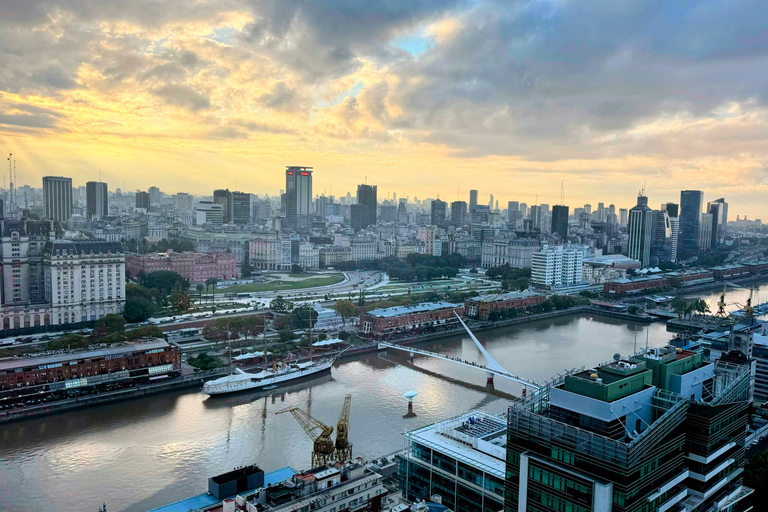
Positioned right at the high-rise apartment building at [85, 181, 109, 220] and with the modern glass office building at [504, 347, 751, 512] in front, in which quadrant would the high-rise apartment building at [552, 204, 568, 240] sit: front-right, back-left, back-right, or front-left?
front-left

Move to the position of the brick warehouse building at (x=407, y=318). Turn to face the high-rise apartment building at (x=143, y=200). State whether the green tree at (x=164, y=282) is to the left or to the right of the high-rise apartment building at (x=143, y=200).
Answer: left

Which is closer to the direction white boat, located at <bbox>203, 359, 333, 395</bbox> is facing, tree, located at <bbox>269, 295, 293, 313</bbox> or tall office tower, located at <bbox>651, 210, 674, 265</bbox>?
the tall office tower

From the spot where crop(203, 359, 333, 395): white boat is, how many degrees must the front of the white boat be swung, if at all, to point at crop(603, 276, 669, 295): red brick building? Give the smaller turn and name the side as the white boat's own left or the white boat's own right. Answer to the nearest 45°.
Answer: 0° — it already faces it

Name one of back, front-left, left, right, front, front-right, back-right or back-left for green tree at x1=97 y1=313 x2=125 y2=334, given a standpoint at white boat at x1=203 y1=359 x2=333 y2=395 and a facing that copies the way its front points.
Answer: left

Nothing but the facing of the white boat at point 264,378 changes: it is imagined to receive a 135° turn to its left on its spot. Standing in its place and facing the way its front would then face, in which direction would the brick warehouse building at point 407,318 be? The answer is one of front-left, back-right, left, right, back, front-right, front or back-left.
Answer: back-right

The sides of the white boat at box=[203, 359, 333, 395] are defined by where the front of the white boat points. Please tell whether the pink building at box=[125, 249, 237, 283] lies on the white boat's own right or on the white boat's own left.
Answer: on the white boat's own left

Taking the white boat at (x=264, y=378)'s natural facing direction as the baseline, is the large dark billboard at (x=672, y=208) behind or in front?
in front

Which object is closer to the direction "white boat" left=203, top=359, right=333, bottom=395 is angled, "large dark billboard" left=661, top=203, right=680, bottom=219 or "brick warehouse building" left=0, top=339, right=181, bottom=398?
the large dark billboard

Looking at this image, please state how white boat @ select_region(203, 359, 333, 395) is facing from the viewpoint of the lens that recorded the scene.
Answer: facing away from the viewer and to the right of the viewer

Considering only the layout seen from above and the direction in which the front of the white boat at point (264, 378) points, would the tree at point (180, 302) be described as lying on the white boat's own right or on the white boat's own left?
on the white boat's own left

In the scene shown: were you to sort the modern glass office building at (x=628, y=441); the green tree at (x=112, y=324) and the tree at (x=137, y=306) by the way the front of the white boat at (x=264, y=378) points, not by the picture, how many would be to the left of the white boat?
2

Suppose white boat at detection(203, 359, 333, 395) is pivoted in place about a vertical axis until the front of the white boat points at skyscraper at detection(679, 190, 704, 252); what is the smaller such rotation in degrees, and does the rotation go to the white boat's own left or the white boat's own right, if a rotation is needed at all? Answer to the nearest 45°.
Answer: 0° — it already faces it

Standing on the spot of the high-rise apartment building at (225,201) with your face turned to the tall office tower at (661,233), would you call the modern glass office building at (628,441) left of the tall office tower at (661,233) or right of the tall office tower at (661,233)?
right

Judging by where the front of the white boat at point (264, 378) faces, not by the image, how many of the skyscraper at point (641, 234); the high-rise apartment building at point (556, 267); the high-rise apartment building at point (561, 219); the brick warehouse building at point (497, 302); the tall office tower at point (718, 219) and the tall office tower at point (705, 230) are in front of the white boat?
6

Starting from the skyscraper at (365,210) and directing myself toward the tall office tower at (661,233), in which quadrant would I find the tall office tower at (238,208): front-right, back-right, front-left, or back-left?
back-right

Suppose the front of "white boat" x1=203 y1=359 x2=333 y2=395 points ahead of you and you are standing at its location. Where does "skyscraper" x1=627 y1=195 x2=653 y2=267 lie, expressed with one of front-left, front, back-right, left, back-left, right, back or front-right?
front
